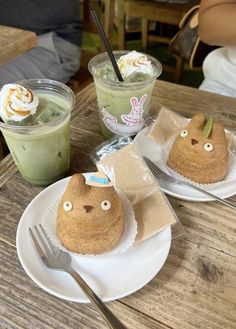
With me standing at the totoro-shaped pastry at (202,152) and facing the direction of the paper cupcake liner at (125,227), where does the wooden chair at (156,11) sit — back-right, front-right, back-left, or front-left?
back-right

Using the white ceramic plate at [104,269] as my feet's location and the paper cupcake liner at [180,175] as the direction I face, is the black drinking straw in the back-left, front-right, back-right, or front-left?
front-left

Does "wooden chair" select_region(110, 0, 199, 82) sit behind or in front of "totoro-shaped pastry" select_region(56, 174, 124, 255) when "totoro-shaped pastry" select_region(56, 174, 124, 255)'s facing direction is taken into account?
behind

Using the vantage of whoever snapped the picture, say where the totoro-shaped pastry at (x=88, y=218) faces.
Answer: facing the viewer
